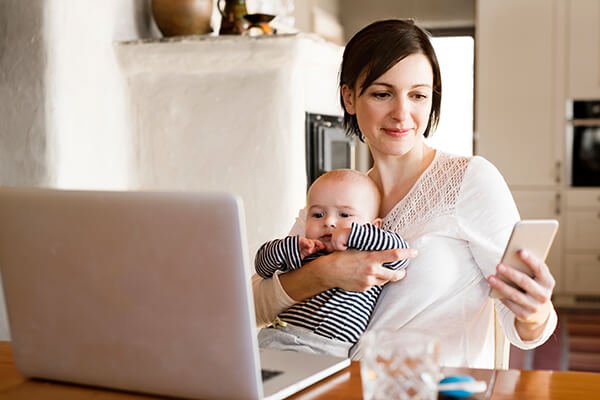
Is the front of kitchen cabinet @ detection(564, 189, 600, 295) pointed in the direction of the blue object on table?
yes

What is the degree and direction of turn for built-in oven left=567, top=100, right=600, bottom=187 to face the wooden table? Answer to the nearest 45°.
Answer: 0° — it already faces it

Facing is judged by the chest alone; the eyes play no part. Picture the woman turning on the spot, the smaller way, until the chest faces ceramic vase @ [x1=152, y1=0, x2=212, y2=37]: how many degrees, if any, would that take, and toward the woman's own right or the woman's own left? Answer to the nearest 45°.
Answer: approximately 90° to the woman's own right

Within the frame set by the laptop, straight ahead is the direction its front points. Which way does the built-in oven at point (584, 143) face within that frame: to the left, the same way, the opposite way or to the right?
the opposite way

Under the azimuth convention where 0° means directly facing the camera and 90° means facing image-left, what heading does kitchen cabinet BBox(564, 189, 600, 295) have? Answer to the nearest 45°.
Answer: approximately 0°

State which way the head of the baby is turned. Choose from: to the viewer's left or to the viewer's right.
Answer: to the viewer's left

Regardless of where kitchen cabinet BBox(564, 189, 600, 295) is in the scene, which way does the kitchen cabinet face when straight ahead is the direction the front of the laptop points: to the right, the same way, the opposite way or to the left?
the opposite way

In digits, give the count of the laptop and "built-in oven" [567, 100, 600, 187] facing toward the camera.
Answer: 1
